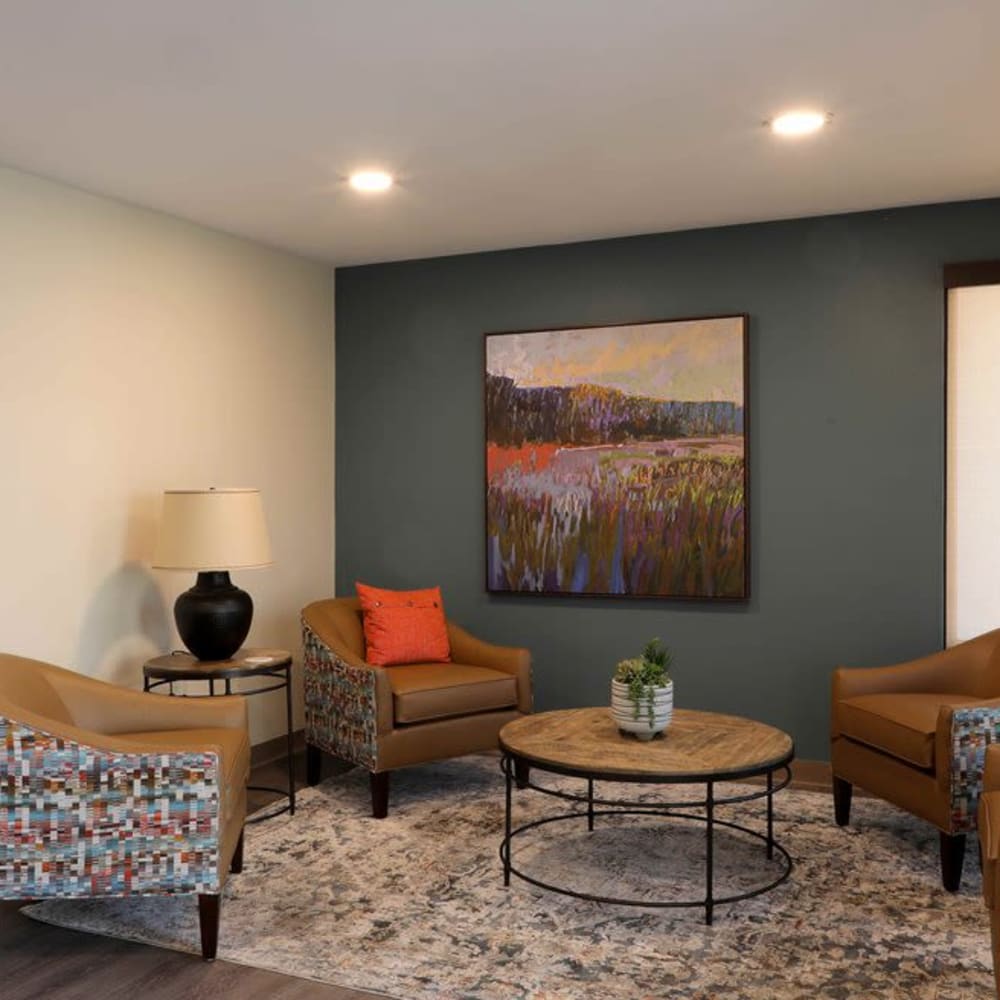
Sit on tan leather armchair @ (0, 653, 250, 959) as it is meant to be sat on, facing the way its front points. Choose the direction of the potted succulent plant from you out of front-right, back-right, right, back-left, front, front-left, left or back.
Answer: front

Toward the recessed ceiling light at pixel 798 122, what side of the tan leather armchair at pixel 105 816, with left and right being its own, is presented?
front

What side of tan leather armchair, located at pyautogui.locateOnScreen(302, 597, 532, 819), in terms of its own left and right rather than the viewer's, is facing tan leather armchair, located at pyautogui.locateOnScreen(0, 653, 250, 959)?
right

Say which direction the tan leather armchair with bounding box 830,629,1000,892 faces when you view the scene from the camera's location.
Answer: facing the viewer and to the left of the viewer

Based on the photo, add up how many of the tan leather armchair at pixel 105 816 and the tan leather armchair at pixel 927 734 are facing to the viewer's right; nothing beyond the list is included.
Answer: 1

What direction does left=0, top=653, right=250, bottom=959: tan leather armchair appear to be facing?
to the viewer's right

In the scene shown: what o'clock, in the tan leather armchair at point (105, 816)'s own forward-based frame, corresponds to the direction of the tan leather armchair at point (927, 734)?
the tan leather armchair at point (927, 734) is roughly at 12 o'clock from the tan leather armchair at point (105, 816).

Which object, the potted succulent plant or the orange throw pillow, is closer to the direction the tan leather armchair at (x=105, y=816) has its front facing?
the potted succulent plant

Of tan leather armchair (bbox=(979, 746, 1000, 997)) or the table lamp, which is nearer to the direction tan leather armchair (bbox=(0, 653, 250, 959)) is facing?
the tan leather armchair

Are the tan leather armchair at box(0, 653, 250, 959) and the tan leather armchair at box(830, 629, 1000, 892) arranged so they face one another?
yes

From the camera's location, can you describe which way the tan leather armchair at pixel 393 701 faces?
facing the viewer and to the right of the viewer

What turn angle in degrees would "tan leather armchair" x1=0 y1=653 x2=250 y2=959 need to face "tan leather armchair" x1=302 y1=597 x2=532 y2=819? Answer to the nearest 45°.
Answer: approximately 45° to its left

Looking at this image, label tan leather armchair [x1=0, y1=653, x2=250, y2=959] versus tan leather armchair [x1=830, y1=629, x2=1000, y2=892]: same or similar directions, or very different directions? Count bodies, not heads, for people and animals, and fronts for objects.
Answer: very different directions

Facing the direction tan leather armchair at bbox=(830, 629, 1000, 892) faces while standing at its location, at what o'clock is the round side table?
The round side table is roughly at 1 o'clock from the tan leather armchair.

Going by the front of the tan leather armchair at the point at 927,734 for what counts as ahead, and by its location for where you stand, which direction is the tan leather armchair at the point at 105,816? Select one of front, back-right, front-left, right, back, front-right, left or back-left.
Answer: front
